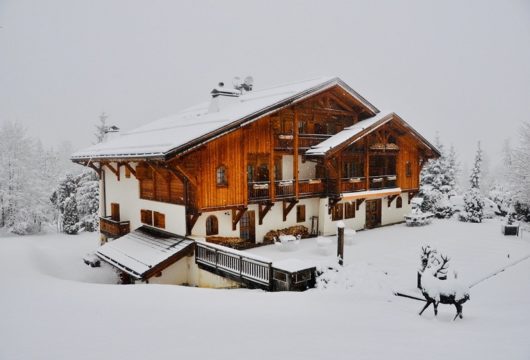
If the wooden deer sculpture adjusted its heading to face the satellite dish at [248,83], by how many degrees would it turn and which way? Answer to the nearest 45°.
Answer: approximately 45° to its right

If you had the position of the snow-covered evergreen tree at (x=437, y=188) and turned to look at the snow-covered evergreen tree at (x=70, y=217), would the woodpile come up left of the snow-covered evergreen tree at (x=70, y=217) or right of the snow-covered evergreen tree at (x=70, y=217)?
left

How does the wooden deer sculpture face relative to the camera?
to the viewer's left

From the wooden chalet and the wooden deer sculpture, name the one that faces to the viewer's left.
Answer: the wooden deer sculpture

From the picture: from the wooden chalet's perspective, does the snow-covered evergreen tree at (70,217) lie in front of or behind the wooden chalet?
behind

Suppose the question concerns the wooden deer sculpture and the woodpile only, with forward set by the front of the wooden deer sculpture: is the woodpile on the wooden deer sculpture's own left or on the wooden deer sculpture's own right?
on the wooden deer sculpture's own right

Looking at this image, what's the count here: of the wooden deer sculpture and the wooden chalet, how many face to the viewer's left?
1

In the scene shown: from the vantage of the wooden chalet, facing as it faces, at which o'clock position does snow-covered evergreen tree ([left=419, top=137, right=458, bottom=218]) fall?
The snow-covered evergreen tree is roughly at 9 o'clock from the wooden chalet.

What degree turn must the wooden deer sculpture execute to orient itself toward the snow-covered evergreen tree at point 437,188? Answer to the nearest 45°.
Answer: approximately 90° to its right

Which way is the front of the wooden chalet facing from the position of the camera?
facing the viewer and to the right of the viewer
